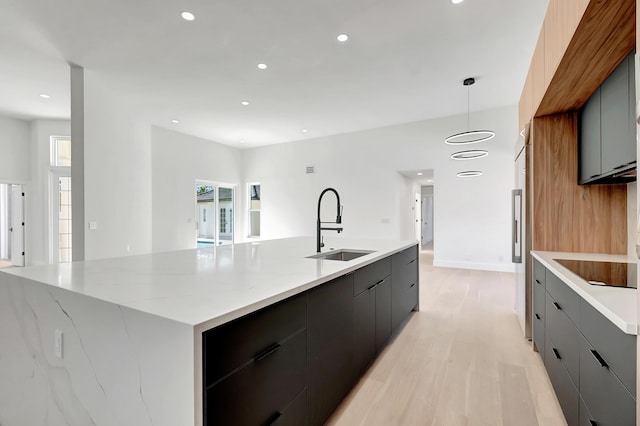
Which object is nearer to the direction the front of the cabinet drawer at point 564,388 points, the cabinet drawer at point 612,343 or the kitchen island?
the kitchen island

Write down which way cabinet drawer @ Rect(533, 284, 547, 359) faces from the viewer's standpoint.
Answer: facing to the left of the viewer

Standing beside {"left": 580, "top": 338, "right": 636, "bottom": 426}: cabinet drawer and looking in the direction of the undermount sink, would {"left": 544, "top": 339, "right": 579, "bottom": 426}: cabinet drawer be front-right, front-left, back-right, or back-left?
front-right

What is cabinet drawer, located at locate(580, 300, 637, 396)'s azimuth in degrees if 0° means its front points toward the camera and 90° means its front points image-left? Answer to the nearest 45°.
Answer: approximately 90°

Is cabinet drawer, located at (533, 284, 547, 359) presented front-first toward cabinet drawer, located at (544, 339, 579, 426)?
no

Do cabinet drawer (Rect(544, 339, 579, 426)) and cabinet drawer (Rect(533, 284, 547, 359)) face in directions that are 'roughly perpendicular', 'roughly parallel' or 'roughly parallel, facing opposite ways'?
roughly parallel

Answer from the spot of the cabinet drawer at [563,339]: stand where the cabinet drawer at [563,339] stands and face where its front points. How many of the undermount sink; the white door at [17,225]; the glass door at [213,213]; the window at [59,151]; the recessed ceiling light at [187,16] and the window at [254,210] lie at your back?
0

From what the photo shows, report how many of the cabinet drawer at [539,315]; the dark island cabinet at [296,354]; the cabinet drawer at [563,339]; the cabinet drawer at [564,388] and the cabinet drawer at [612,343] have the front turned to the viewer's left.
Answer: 4

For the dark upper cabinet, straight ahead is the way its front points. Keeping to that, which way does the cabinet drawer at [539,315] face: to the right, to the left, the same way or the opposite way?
the same way

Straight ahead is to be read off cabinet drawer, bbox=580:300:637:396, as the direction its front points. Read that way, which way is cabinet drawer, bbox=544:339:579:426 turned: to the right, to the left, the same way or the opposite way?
the same way

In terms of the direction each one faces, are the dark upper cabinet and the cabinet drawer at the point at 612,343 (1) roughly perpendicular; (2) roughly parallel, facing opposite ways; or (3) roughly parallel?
roughly parallel

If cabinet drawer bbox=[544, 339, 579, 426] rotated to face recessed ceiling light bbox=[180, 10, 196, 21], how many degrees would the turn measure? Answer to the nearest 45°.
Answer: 0° — it already faces it

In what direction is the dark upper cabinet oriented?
to the viewer's left

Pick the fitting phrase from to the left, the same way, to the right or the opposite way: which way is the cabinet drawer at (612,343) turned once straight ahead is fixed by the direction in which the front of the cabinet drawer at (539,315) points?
the same way

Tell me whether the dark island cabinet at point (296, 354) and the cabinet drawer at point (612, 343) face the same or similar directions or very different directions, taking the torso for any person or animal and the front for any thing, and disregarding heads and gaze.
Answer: very different directions

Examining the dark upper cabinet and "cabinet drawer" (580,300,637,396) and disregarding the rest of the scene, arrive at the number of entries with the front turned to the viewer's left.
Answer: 2

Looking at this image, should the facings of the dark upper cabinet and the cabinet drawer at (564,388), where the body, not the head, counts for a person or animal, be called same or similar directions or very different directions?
same or similar directions

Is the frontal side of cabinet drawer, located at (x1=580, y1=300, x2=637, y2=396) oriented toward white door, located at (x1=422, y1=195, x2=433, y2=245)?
no
